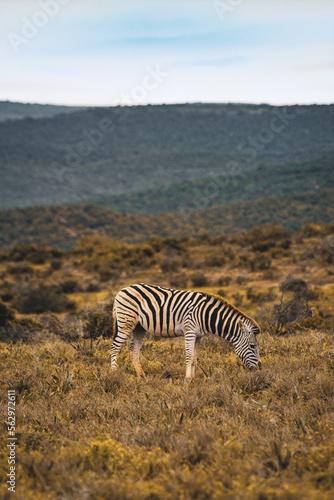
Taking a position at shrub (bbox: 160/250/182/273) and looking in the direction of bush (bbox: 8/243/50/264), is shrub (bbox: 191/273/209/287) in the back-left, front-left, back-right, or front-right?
back-left

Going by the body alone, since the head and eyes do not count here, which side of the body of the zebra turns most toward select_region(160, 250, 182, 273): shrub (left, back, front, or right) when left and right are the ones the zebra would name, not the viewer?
left

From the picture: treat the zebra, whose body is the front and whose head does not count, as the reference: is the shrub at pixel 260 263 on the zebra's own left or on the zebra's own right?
on the zebra's own left

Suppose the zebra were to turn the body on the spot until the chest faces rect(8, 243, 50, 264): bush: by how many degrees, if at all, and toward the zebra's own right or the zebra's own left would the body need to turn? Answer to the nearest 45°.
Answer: approximately 90° to the zebra's own left

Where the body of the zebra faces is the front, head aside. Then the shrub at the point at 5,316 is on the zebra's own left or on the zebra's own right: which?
on the zebra's own left

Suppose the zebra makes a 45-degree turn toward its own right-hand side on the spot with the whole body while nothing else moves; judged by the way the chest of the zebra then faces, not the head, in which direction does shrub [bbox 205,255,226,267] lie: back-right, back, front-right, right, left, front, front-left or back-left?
back-left

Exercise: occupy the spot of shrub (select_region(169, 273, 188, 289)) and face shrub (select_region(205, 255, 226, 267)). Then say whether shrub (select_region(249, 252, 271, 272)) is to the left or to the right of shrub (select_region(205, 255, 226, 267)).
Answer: right

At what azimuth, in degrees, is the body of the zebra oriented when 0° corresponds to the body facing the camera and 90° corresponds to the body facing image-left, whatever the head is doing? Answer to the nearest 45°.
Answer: approximately 270°

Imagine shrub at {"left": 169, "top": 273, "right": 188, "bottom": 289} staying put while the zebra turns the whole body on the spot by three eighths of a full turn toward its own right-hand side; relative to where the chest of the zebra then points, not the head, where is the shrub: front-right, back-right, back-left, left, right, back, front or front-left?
back-right

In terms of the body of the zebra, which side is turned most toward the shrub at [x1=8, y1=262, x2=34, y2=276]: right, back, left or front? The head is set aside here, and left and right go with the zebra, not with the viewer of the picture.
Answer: left

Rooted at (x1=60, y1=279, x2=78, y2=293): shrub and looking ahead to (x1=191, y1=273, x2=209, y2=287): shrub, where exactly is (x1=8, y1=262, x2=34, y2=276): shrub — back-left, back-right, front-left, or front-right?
back-left
